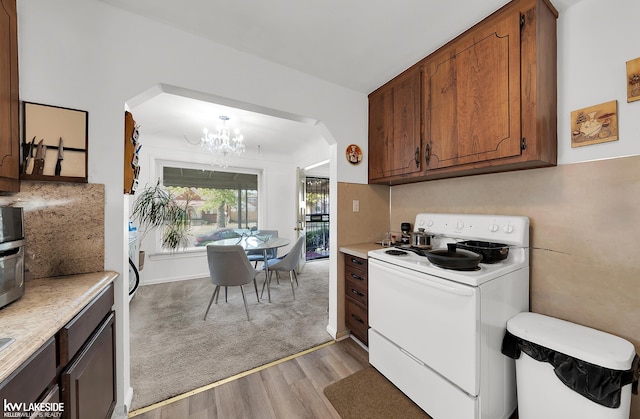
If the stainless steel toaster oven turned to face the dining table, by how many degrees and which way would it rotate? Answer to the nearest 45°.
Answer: approximately 90° to its left

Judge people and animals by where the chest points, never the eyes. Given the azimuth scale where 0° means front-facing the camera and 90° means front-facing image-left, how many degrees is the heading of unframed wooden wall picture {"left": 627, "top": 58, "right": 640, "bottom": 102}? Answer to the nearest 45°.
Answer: approximately 45°

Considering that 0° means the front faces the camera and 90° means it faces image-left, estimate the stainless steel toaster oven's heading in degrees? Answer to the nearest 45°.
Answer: approximately 315°

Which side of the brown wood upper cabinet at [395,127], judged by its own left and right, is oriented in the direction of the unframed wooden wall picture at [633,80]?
left

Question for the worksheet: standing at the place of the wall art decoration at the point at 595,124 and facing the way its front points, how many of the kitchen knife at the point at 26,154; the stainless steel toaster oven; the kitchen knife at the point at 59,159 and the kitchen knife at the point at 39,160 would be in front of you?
4

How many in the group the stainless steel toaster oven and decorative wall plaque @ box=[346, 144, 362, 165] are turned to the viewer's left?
0

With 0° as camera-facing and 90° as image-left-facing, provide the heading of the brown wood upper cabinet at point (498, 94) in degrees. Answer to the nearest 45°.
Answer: approximately 45°

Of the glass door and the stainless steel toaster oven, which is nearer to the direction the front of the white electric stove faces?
the stainless steel toaster oven

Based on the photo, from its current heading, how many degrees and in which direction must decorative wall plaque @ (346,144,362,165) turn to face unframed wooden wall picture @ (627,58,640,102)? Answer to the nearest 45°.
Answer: approximately 45° to its left

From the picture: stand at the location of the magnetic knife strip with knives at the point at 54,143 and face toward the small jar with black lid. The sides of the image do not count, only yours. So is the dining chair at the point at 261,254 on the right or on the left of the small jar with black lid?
left
